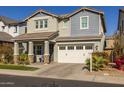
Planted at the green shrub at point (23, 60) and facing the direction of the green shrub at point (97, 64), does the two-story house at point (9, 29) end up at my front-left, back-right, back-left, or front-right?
back-left

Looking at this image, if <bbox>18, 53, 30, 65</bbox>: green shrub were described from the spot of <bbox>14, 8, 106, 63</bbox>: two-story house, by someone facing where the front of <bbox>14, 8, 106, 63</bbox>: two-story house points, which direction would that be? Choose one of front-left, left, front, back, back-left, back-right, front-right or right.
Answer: right

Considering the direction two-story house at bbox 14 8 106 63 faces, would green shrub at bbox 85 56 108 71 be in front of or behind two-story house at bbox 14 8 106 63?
in front

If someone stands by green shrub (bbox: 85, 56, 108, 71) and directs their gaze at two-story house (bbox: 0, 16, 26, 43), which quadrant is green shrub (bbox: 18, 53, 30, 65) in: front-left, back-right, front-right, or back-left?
front-left

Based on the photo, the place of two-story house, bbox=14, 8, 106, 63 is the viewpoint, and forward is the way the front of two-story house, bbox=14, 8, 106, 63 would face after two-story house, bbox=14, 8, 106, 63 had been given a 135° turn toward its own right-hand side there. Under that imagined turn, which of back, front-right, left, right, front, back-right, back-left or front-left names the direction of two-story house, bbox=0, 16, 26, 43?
front

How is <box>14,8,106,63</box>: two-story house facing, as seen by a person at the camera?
facing the viewer
